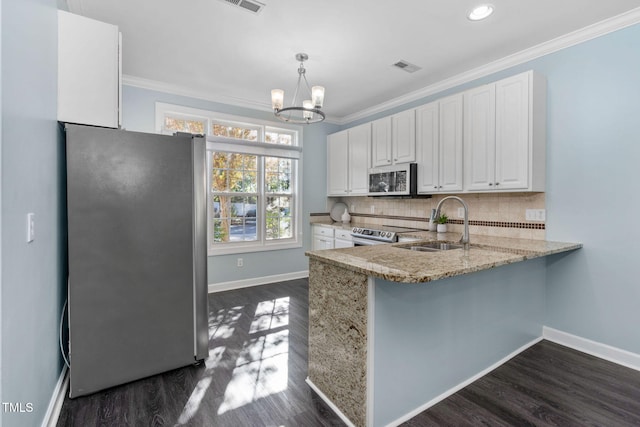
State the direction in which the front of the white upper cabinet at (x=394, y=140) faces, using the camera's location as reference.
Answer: facing the viewer and to the left of the viewer

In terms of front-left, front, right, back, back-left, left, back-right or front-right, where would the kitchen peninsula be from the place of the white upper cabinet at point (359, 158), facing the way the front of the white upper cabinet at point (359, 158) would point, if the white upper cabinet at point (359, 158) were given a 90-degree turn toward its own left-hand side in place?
front-right

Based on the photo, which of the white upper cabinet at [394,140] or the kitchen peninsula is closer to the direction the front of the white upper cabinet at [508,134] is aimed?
the kitchen peninsula

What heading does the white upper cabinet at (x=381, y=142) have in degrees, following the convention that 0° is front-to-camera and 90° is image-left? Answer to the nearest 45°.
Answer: approximately 45°

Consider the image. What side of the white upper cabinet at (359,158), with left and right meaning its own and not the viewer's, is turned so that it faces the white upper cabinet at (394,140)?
left

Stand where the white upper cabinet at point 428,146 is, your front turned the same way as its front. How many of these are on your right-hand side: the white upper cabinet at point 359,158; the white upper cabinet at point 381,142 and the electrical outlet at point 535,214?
2

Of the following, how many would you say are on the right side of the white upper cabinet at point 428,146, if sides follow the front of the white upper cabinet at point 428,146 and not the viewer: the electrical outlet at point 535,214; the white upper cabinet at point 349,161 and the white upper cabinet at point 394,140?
2

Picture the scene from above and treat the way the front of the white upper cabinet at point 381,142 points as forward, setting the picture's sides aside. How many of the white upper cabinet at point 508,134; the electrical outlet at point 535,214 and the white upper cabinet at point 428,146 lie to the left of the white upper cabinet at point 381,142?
3

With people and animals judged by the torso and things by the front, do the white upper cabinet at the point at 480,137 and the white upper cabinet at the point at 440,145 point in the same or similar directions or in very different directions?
same or similar directions

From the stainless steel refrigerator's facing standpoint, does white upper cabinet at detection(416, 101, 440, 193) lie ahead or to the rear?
ahead

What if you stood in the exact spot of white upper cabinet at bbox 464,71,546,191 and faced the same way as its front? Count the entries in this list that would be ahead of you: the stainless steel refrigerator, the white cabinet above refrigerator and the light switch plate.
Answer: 3

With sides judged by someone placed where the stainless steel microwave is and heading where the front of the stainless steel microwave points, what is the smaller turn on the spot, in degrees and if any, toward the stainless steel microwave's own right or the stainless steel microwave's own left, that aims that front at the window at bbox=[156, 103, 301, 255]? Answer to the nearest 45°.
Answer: approximately 45° to the stainless steel microwave's own right

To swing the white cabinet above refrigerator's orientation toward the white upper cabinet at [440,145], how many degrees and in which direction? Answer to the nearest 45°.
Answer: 0° — it already faces it

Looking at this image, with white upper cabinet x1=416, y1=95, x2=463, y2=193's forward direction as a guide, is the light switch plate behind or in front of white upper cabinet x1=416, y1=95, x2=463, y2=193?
in front

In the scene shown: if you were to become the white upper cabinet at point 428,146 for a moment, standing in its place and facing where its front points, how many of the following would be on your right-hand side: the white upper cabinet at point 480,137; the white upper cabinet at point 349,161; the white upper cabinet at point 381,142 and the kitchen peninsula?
2

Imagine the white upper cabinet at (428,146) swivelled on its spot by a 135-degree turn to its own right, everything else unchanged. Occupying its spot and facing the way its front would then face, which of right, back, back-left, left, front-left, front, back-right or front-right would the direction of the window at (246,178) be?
left

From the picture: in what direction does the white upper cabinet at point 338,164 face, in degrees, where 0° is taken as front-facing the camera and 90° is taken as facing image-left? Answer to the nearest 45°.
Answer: approximately 45°

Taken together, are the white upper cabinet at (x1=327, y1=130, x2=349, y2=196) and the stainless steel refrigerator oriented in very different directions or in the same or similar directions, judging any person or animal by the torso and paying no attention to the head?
very different directions

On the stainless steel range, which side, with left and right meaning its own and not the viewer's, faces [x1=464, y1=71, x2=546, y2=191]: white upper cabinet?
left

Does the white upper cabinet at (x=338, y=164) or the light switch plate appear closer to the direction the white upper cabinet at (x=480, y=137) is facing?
the light switch plate

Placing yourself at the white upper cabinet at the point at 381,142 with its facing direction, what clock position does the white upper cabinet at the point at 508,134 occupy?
the white upper cabinet at the point at 508,134 is roughly at 9 o'clock from the white upper cabinet at the point at 381,142.
